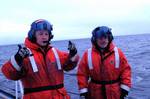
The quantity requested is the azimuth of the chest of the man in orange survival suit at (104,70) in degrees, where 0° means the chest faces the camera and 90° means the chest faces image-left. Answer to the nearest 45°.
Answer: approximately 0°

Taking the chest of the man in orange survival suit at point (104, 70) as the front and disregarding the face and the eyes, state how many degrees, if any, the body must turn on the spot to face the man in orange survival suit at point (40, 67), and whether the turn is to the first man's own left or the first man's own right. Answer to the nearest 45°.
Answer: approximately 45° to the first man's own right
